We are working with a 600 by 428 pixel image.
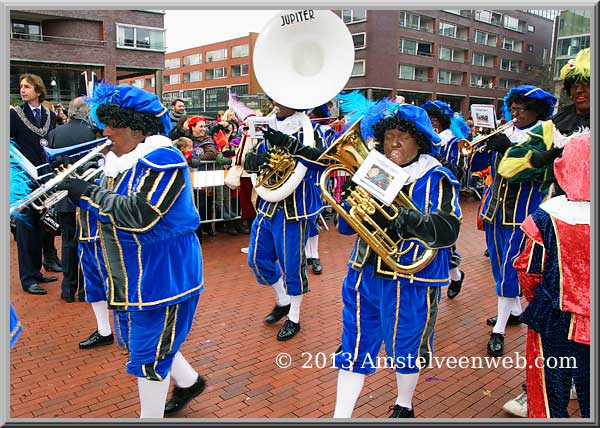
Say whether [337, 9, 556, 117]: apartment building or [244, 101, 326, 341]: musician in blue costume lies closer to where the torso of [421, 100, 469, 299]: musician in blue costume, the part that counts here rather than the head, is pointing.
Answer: the musician in blue costume

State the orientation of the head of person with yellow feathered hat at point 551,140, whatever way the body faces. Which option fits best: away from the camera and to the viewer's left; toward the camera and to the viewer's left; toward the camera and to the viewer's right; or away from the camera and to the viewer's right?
toward the camera and to the viewer's left

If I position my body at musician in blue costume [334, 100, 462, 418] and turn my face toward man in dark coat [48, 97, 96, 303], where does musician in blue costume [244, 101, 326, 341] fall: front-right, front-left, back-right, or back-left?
front-right

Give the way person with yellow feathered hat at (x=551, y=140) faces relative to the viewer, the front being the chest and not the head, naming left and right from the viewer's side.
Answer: facing the viewer and to the left of the viewer

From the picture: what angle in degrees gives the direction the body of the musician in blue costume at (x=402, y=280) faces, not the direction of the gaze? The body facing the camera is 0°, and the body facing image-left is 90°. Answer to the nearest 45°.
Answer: approximately 45°

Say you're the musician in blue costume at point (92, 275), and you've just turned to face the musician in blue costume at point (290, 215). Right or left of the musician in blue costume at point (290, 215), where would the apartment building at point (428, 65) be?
left

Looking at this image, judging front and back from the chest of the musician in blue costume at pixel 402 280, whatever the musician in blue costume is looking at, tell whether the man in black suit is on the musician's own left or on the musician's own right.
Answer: on the musician's own right
